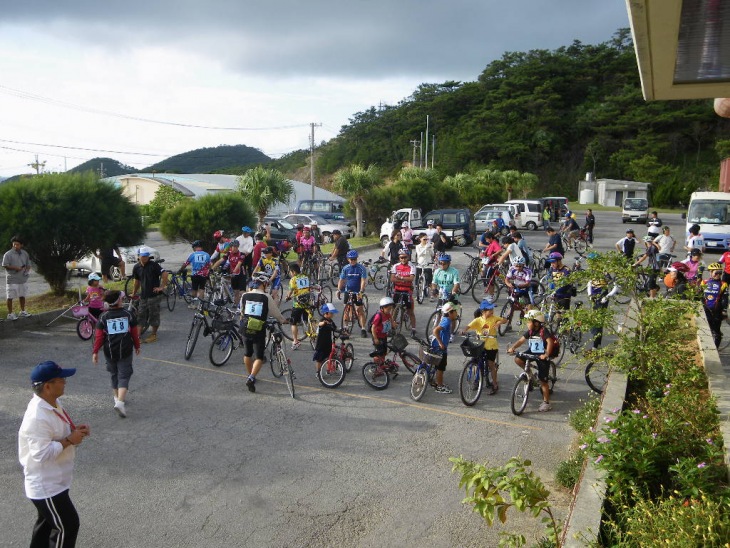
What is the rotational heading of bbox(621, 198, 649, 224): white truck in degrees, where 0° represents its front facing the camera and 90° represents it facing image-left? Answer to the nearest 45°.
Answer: approximately 0°

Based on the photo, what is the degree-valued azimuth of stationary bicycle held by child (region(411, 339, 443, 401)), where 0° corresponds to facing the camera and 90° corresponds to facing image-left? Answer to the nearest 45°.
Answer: approximately 45°

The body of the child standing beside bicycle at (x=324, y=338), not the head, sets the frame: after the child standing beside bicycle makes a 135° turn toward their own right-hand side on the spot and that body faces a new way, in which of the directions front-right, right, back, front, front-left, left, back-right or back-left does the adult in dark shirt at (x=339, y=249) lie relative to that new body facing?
right

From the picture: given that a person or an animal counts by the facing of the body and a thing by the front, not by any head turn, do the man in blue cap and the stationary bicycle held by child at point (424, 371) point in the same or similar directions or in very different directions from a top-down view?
very different directions

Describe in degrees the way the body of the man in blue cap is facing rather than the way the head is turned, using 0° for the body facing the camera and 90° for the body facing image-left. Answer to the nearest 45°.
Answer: approximately 270°

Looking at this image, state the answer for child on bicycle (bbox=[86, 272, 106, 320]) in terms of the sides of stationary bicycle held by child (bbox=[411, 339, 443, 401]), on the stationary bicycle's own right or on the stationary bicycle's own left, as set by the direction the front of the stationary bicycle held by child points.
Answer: on the stationary bicycle's own right

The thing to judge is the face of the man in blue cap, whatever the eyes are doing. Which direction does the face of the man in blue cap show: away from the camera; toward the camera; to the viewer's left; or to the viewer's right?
to the viewer's right

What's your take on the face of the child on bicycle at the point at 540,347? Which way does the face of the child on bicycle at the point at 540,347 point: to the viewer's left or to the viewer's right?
to the viewer's left
